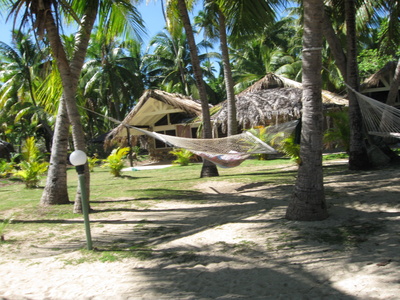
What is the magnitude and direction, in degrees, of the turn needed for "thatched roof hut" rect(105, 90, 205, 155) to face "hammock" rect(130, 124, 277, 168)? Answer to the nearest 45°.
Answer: approximately 45° to its left

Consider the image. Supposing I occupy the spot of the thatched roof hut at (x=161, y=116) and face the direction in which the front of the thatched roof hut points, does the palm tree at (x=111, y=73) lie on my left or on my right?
on my right

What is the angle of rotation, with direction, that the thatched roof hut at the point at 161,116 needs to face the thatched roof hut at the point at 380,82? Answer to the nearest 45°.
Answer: approximately 135° to its left

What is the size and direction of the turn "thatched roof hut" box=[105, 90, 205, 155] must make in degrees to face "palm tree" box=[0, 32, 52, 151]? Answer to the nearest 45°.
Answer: approximately 90° to its right

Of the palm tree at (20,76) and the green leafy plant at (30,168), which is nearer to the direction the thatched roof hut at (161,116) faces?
the green leafy plant

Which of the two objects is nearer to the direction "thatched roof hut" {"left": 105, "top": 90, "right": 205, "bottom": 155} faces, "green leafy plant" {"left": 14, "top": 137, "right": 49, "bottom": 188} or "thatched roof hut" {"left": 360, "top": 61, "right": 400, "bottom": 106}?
the green leafy plant

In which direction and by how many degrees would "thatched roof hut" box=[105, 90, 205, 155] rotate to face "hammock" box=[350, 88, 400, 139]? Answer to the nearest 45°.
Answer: approximately 45° to its left

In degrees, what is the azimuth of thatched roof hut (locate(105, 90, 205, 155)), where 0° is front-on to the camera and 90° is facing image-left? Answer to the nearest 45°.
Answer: approximately 45°

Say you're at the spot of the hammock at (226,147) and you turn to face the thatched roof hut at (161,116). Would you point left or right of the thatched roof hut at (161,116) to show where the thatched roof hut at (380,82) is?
right
